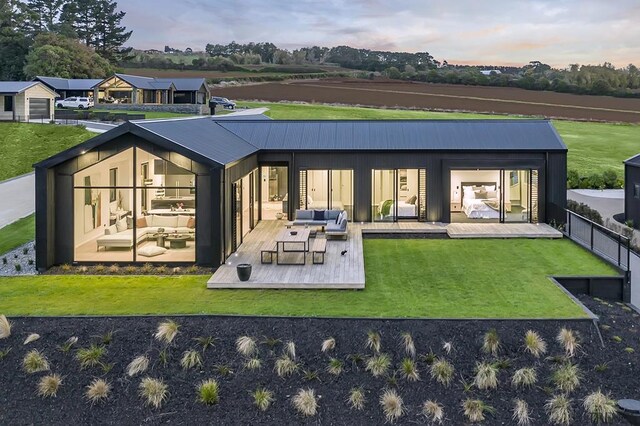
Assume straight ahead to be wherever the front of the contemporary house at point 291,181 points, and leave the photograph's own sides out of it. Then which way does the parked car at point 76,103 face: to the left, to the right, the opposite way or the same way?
to the right

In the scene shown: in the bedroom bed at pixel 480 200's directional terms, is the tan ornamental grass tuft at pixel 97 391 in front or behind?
in front

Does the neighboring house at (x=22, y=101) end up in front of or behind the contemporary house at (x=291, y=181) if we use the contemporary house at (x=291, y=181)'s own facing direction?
behind

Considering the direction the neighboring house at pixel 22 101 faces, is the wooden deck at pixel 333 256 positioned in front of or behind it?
in front

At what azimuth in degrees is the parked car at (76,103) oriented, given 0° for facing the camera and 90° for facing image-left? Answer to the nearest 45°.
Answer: approximately 90°

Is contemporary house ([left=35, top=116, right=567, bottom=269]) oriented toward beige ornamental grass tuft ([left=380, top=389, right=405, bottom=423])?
yes

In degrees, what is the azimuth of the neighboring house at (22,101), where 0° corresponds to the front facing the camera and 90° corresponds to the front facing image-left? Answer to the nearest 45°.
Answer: approximately 0°

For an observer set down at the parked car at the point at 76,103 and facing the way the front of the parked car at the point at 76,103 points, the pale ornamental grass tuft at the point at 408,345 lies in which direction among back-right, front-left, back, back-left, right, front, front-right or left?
left

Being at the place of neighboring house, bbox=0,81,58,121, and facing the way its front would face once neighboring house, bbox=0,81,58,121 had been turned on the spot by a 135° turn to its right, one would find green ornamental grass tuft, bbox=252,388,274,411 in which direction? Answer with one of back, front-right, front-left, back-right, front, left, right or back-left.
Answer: back-left
